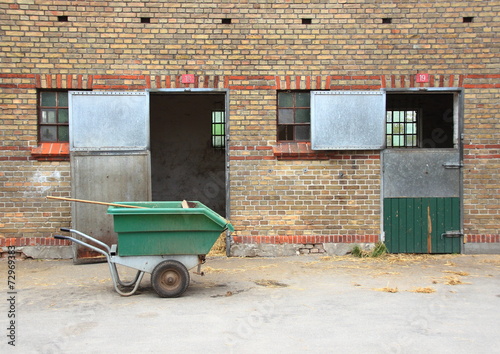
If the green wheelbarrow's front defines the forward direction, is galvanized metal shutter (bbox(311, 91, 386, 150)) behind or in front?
in front

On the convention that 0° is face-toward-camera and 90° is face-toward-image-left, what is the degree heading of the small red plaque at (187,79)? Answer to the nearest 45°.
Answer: approximately 0°

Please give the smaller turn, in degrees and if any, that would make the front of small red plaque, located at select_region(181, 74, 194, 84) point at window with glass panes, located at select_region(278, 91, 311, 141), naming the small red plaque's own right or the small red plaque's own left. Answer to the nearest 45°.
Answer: approximately 90° to the small red plaque's own left

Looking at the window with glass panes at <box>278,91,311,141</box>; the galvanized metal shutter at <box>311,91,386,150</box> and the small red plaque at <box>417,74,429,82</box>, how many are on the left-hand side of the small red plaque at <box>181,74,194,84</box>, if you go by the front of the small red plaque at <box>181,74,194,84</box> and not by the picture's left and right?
3

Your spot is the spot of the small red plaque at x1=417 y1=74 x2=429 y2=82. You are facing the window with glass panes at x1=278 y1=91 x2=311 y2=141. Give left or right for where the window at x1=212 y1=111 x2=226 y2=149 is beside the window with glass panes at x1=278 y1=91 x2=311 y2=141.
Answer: right

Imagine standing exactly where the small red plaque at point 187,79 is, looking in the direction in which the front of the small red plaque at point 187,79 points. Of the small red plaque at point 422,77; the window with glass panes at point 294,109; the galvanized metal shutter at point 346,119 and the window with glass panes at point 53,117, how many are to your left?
3

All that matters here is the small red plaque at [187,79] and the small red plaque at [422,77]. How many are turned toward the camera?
2

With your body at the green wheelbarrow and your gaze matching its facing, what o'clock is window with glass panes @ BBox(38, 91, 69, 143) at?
The window with glass panes is roughly at 8 o'clock from the green wheelbarrow.

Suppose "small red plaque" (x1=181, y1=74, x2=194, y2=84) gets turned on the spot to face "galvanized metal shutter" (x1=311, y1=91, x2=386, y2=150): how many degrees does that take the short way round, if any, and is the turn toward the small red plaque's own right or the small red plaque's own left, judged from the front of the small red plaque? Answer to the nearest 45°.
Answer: approximately 90° to the small red plaque's own left

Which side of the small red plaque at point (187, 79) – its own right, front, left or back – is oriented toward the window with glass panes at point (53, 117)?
right

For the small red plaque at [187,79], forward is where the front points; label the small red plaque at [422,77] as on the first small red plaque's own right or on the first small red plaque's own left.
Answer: on the first small red plaque's own left

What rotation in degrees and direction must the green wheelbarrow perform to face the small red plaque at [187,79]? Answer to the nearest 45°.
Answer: approximately 90° to its left

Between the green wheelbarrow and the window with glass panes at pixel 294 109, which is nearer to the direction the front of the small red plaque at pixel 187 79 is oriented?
the green wheelbarrow

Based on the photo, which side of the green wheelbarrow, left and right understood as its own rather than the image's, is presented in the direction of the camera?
right
